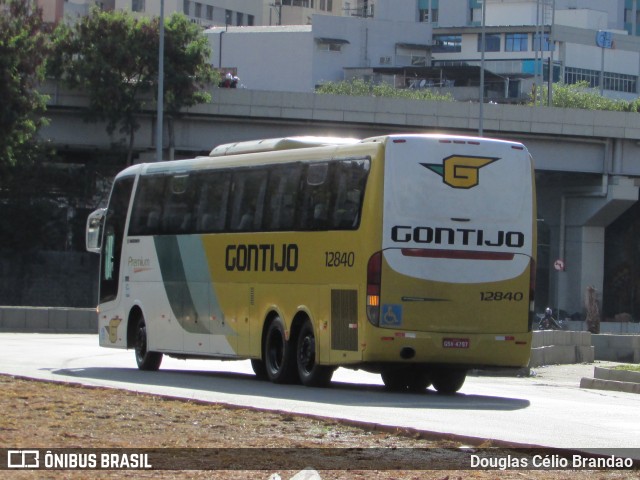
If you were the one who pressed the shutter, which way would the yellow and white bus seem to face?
facing away from the viewer and to the left of the viewer
